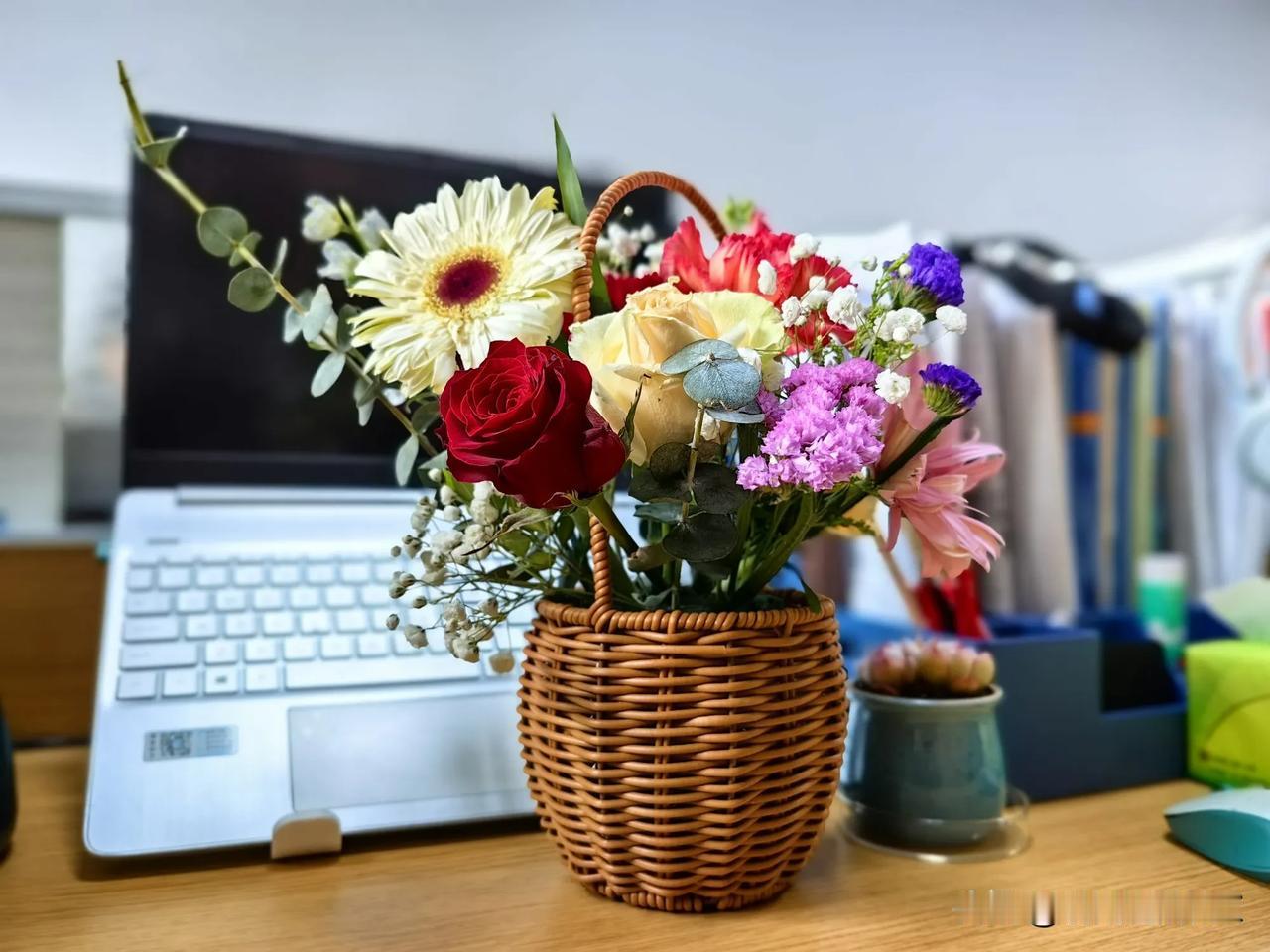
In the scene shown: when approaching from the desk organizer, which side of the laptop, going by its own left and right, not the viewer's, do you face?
left

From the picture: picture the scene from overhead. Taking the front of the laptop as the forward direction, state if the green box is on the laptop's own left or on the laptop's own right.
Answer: on the laptop's own left

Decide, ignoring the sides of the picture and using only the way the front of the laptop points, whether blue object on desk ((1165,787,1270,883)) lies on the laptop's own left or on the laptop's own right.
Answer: on the laptop's own left

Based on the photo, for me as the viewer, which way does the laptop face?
facing the viewer
